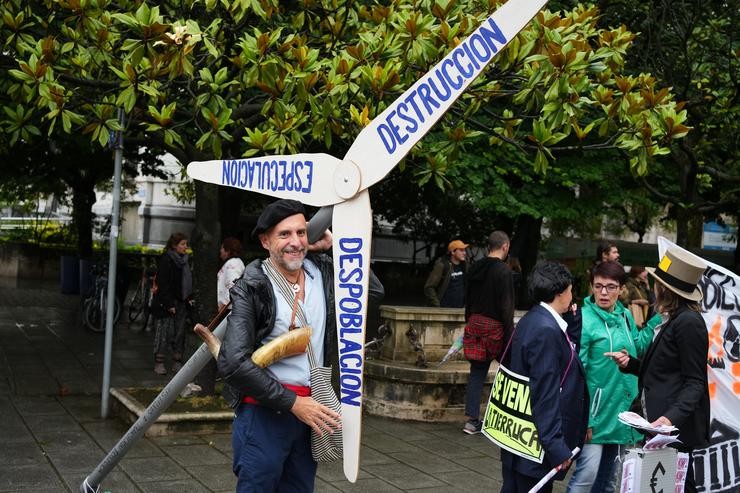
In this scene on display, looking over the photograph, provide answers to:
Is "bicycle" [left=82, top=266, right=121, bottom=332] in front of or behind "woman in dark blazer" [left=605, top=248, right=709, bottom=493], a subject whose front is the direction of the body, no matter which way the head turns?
in front

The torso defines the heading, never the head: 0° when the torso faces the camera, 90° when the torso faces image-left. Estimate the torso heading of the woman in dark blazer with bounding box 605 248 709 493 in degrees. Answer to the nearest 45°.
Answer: approximately 90°

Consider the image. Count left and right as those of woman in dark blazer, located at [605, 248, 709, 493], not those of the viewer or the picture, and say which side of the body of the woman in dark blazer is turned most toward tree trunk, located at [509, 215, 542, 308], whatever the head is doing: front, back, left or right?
right

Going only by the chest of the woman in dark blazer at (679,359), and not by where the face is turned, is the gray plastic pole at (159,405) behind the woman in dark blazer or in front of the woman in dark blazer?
in front

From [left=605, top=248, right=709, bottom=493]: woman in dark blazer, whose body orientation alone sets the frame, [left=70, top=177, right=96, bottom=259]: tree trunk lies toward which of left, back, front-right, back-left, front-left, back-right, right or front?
front-right

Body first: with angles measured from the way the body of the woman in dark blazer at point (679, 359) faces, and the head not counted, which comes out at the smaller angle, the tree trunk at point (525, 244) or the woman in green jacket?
the woman in green jacket

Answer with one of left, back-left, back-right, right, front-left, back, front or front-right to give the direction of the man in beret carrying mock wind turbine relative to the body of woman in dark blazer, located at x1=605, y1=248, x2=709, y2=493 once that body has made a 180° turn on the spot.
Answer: back-right

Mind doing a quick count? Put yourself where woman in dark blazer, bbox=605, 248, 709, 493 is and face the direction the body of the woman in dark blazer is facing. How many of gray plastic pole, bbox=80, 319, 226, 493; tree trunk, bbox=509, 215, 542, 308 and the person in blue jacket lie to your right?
1

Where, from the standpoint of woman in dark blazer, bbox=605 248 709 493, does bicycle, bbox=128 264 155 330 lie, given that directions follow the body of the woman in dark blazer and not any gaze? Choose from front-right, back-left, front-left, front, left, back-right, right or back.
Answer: front-right

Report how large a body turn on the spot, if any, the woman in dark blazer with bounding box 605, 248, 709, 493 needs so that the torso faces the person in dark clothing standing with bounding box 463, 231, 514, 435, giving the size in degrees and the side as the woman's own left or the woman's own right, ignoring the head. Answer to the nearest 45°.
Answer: approximately 45° to the woman's own right
